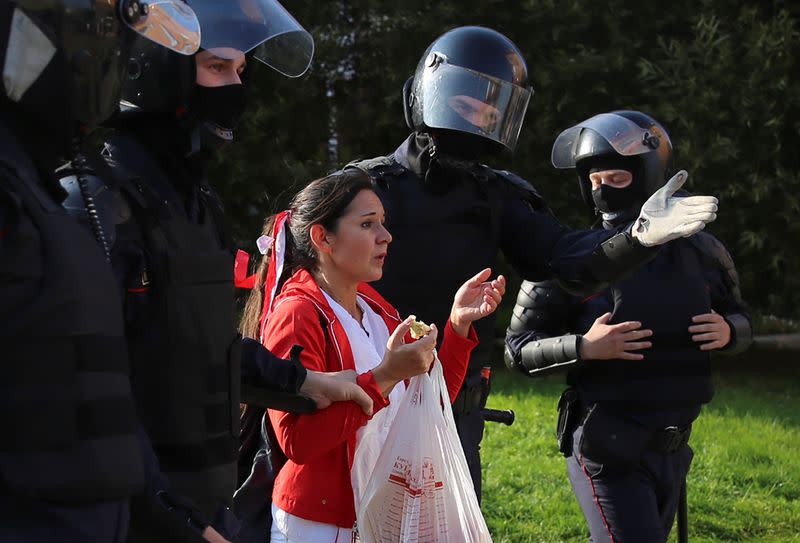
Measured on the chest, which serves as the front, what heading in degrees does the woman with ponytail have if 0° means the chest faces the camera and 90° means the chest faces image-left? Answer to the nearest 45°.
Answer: approximately 315°

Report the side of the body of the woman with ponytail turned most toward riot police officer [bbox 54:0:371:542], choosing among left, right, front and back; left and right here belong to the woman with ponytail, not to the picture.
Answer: right

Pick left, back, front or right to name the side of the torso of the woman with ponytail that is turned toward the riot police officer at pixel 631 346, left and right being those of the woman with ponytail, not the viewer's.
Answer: left

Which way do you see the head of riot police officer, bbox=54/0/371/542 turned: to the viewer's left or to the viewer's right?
to the viewer's right

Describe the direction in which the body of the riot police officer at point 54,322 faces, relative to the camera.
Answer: to the viewer's right
